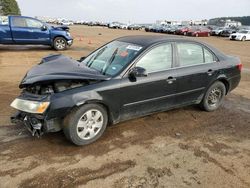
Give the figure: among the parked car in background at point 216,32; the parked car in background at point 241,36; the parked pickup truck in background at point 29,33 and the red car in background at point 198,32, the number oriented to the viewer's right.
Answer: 1

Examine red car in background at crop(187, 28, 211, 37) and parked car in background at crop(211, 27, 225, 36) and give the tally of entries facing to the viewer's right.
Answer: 0

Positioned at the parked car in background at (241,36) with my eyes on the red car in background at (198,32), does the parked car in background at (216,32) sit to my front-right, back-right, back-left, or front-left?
front-right

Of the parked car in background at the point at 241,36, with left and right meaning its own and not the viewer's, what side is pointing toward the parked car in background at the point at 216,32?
right

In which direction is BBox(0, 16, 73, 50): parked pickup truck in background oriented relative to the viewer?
to the viewer's right

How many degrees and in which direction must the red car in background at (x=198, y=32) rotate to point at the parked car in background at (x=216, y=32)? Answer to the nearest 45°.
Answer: approximately 180°

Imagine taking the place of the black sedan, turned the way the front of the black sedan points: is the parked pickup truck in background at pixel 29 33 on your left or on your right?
on your right

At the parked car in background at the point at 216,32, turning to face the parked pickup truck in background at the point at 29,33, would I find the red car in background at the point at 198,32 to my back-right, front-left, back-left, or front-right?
front-right

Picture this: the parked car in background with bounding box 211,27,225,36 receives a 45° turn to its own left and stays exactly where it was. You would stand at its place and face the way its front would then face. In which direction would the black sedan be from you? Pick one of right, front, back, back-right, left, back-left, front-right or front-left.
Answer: front

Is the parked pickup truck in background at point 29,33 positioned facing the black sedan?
no

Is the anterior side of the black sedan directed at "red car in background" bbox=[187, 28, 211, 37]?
no

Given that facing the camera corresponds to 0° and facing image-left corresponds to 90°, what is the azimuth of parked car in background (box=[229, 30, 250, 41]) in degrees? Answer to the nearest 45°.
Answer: approximately 45°

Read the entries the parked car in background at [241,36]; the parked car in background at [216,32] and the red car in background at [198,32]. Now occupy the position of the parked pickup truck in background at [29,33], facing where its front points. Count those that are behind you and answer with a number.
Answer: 0

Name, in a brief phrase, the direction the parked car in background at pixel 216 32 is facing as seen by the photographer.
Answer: facing the viewer and to the left of the viewer

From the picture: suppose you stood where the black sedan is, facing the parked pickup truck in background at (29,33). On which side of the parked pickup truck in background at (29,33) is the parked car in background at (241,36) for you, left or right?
right
